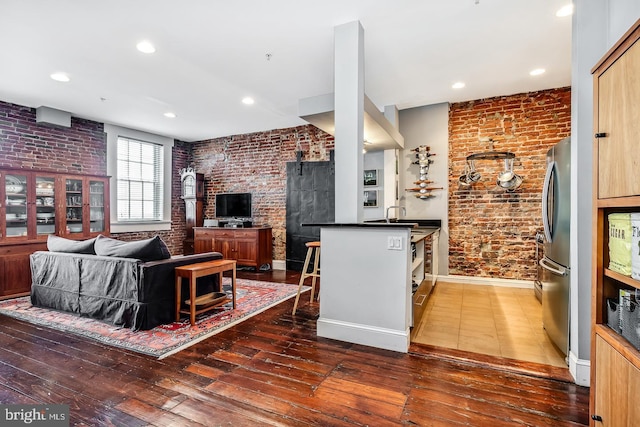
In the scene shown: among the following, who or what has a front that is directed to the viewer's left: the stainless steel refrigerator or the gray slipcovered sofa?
the stainless steel refrigerator

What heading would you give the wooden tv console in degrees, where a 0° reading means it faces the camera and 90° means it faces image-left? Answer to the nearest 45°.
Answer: approximately 45°

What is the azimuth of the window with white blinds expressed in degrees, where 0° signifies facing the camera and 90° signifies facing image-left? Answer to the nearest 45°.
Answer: approximately 315°

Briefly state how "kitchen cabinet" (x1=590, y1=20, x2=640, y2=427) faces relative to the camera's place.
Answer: facing to the left of the viewer

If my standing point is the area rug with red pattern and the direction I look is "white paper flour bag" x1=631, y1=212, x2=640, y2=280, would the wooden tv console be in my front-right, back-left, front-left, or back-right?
back-left

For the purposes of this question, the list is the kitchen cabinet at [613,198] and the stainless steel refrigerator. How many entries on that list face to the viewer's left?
2

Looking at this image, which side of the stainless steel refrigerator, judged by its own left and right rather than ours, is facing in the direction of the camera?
left

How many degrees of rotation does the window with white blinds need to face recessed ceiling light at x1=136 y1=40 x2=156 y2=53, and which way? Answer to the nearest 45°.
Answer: approximately 45° to its right
